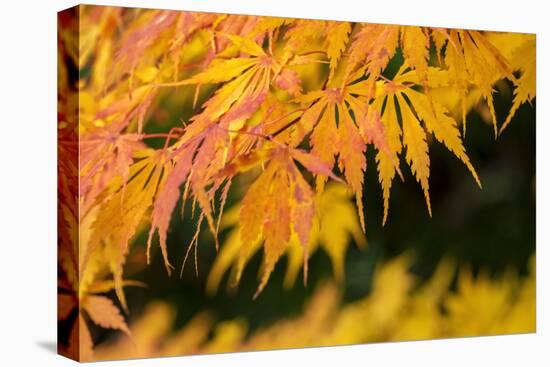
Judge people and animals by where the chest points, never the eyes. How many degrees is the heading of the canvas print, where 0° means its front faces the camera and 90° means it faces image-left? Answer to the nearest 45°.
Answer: approximately 315°
